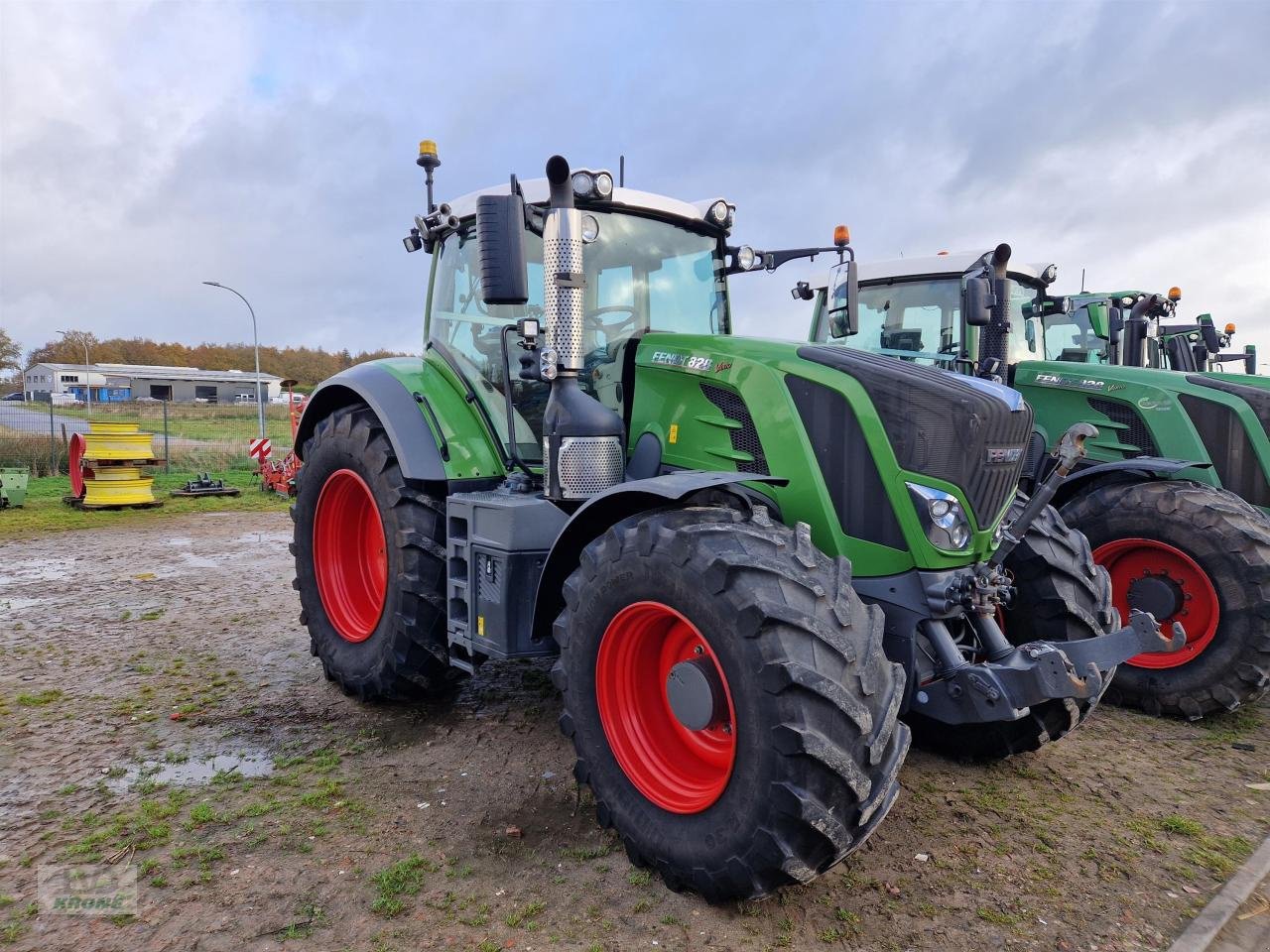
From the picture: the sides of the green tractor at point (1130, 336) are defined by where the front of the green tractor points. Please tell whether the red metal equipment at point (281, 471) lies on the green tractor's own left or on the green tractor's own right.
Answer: on the green tractor's own right

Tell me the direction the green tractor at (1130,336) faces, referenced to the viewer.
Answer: facing the viewer and to the right of the viewer

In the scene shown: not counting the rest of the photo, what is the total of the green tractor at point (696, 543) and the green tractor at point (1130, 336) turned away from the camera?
0

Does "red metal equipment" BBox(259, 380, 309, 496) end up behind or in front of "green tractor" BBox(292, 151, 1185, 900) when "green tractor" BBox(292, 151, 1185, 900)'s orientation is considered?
behind

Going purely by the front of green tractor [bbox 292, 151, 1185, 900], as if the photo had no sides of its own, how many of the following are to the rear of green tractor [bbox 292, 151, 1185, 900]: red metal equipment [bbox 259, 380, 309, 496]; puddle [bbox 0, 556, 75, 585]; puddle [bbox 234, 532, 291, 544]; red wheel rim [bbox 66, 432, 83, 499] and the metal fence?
5

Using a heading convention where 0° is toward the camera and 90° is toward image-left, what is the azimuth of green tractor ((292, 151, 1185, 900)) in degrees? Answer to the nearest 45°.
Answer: approximately 315°

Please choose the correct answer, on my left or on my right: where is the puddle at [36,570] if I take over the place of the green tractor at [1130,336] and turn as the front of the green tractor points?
on my right

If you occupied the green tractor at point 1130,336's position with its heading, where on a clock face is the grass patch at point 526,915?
The grass patch is roughly at 2 o'clock from the green tractor.
